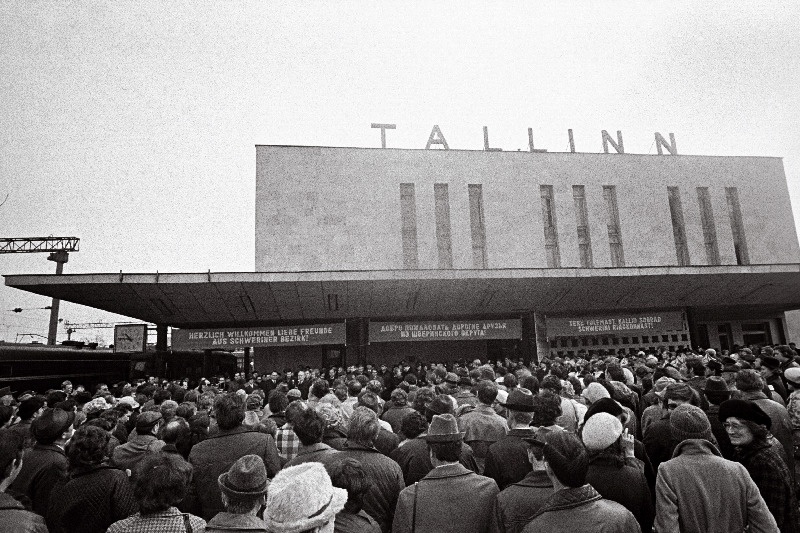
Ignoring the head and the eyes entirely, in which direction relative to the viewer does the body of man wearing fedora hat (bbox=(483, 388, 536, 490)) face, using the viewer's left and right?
facing away from the viewer and to the left of the viewer

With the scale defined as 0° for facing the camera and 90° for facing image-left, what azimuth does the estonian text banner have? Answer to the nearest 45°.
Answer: approximately 0°

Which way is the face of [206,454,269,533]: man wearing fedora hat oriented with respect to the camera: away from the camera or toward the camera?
away from the camera

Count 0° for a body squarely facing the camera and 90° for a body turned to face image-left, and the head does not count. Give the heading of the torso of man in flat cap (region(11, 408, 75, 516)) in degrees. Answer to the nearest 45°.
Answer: approximately 225°

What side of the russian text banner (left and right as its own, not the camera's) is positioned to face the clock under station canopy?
right

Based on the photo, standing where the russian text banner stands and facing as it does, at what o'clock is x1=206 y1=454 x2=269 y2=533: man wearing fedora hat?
The man wearing fedora hat is roughly at 12 o'clock from the russian text banner.

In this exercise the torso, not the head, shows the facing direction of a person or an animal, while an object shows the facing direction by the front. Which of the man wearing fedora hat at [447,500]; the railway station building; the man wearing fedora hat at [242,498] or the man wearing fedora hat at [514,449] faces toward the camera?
the railway station building

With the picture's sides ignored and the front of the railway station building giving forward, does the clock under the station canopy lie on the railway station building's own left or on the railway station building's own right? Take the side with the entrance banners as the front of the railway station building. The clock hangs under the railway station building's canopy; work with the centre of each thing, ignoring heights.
on the railway station building's own right

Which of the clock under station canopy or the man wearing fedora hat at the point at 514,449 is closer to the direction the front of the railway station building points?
the man wearing fedora hat

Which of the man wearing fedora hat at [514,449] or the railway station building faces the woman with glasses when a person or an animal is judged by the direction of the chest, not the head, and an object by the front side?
the railway station building

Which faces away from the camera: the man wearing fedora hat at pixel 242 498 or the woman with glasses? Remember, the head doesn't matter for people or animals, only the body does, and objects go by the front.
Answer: the man wearing fedora hat

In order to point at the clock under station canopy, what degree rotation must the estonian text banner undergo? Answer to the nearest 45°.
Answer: approximately 45° to its right

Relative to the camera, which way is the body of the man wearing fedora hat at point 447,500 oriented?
away from the camera
